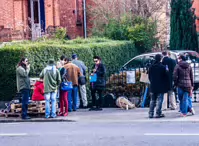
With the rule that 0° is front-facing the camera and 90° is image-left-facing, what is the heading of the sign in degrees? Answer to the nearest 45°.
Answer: approximately 0°

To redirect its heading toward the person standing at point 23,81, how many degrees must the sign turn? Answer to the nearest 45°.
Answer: approximately 45° to its right

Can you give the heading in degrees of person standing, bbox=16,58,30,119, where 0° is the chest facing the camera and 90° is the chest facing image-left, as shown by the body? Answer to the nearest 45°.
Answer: approximately 270°

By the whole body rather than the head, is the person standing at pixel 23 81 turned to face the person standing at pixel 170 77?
yes

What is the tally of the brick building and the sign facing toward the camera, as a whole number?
2

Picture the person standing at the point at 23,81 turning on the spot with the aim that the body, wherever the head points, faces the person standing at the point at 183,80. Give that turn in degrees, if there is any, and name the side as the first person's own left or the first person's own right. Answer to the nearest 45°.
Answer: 0° — they already face them

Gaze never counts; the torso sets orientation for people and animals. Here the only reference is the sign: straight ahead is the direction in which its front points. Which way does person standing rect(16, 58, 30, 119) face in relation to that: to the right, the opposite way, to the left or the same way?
to the left

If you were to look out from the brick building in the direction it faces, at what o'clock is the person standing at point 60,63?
The person standing is roughly at 12 o'clock from the brick building.
